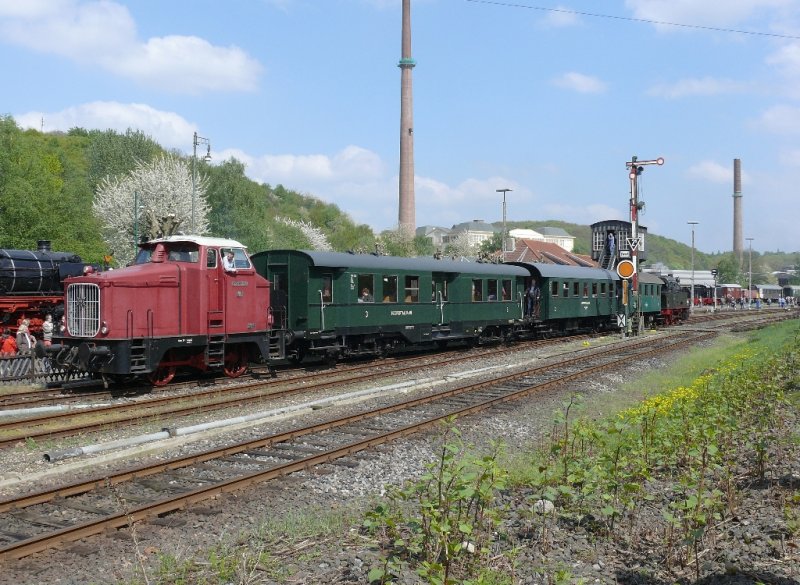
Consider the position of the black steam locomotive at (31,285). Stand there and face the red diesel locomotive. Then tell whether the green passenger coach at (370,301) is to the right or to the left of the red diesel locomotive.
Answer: left

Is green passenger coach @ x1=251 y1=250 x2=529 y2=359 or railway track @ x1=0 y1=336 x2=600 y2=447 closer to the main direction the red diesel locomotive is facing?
the railway track

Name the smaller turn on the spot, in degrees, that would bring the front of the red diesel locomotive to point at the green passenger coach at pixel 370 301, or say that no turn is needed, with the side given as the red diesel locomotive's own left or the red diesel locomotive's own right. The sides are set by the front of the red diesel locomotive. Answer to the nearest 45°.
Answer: approximately 180°

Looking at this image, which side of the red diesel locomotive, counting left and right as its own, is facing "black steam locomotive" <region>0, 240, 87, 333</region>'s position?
right

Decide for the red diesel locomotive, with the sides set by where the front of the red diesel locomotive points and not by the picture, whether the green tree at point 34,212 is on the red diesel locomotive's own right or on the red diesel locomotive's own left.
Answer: on the red diesel locomotive's own right

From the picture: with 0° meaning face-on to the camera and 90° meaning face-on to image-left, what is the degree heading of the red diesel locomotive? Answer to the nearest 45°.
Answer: approximately 45°
